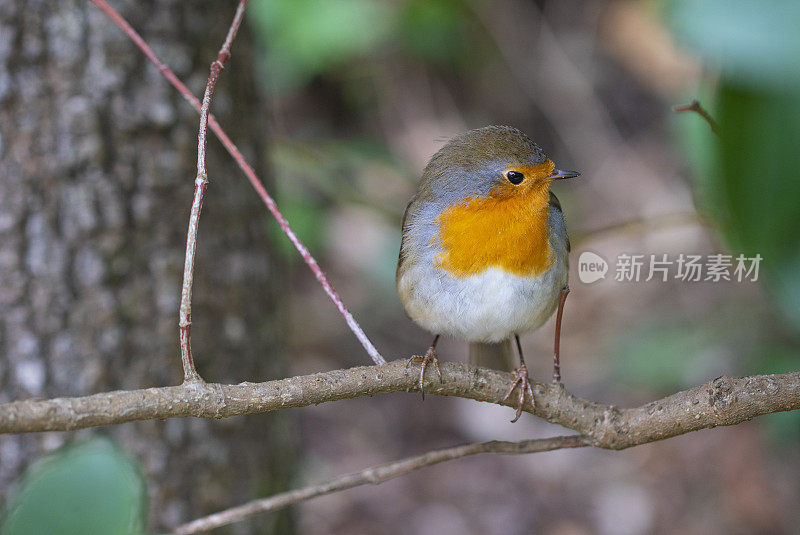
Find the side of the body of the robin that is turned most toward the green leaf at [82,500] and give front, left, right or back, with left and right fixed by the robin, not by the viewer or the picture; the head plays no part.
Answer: front

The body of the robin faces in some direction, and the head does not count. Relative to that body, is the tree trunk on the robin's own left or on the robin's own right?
on the robin's own right

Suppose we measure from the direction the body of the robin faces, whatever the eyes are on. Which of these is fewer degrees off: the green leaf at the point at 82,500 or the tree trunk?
the green leaf

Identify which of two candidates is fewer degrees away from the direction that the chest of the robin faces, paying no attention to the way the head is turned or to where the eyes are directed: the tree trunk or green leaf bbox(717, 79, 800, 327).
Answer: the green leaf

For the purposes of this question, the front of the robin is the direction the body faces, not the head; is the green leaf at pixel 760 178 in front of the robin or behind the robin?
in front

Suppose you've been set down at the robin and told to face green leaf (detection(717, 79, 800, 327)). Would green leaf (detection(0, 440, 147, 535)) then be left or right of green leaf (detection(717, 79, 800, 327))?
right

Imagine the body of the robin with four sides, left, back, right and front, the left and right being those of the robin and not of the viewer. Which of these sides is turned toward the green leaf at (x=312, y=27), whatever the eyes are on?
back

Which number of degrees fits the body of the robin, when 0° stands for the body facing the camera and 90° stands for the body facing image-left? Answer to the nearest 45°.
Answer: approximately 0°
